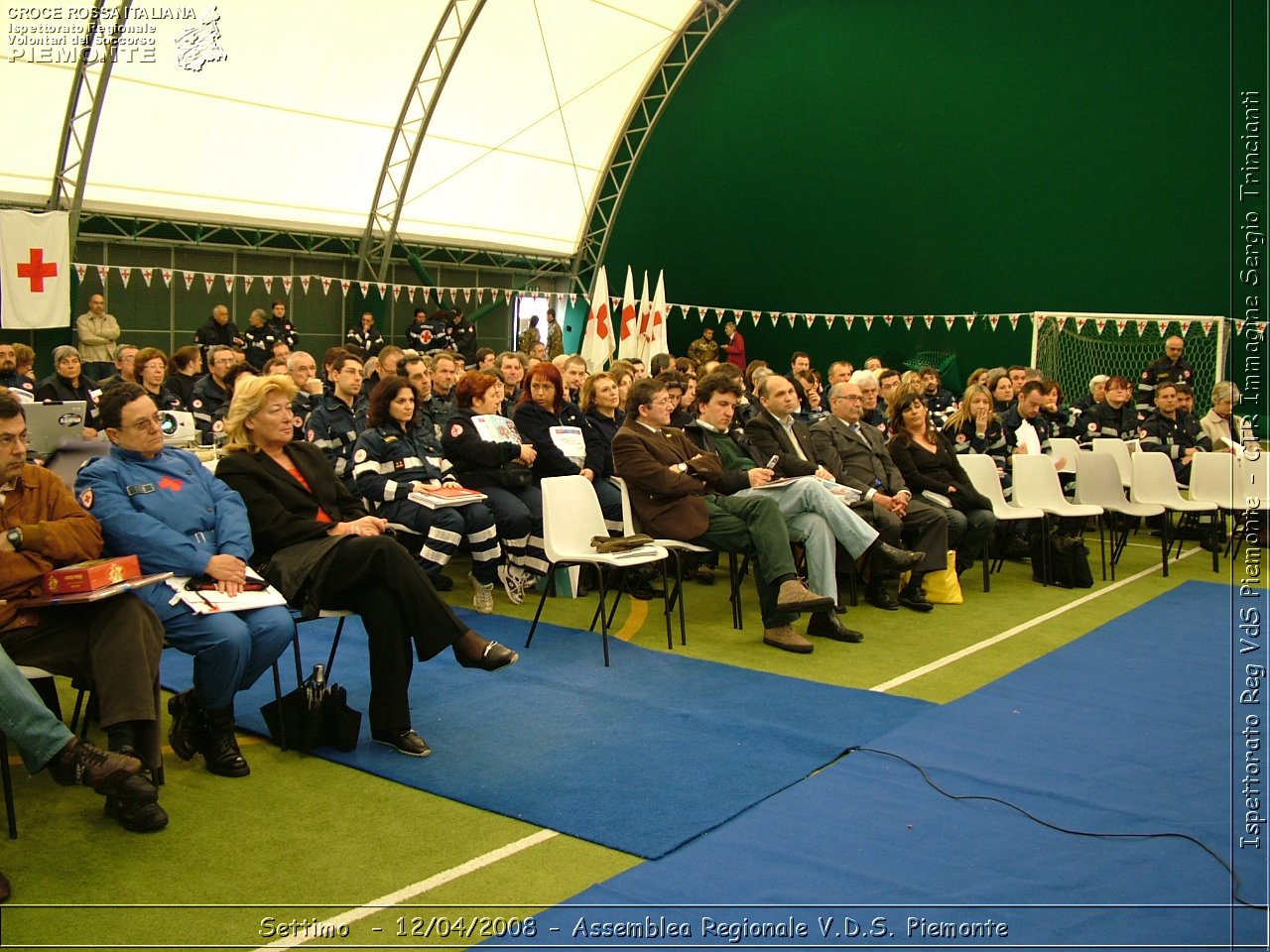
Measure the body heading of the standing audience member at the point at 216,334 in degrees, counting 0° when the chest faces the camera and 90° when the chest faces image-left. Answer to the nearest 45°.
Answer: approximately 315°

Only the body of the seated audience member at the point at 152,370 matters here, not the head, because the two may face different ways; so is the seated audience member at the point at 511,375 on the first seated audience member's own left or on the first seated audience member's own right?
on the first seated audience member's own left

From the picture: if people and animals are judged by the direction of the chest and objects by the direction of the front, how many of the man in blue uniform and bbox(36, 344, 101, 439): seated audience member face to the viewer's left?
0

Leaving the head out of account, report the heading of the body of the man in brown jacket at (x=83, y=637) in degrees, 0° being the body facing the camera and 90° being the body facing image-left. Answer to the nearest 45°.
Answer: approximately 315°

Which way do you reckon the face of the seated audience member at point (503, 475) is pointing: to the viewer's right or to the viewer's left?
to the viewer's right

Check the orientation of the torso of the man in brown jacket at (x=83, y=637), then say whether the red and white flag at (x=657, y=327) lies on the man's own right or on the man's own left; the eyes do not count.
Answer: on the man's own left

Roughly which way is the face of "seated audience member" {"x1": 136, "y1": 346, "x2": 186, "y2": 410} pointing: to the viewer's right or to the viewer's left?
to the viewer's right

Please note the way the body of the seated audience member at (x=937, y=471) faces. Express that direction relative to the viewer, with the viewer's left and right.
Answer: facing the viewer and to the right of the viewer

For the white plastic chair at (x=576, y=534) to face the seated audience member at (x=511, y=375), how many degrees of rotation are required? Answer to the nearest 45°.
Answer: approximately 135° to its left

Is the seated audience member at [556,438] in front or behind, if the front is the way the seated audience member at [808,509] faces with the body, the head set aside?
behind

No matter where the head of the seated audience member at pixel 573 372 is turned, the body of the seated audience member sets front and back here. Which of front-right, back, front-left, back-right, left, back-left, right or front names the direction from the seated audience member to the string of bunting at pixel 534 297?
back-left

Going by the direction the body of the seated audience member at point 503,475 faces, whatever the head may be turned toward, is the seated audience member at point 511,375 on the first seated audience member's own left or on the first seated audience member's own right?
on the first seated audience member's own left
